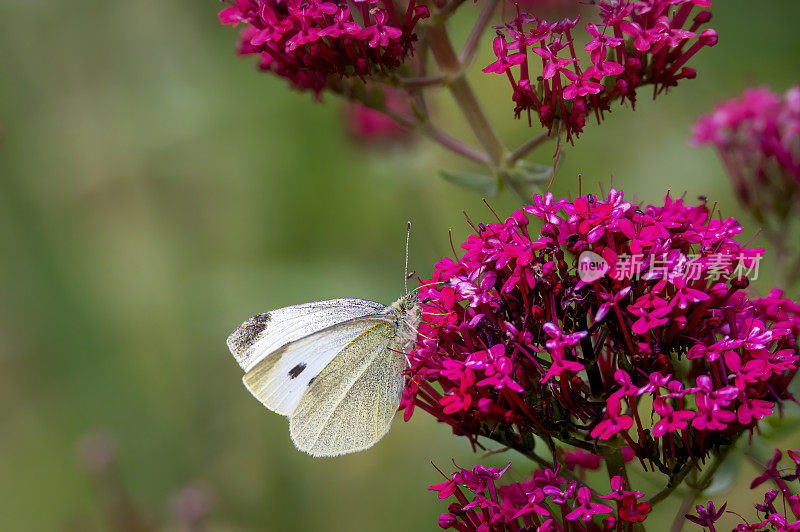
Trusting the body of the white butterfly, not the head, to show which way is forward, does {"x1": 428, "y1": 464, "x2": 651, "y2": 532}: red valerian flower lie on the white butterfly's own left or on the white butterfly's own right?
on the white butterfly's own right

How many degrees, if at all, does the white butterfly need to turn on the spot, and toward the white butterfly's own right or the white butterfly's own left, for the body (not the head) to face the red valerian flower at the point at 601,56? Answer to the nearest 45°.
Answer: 0° — it already faces it

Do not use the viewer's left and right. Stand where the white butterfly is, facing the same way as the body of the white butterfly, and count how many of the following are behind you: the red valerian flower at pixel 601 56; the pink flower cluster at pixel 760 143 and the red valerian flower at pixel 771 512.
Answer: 0

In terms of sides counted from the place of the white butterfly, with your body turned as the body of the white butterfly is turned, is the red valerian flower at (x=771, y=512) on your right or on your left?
on your right

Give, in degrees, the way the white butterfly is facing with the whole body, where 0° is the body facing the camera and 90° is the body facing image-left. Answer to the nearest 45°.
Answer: approximately 270°

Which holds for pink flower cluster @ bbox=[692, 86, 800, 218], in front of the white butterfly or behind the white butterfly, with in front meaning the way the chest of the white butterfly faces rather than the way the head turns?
in front
